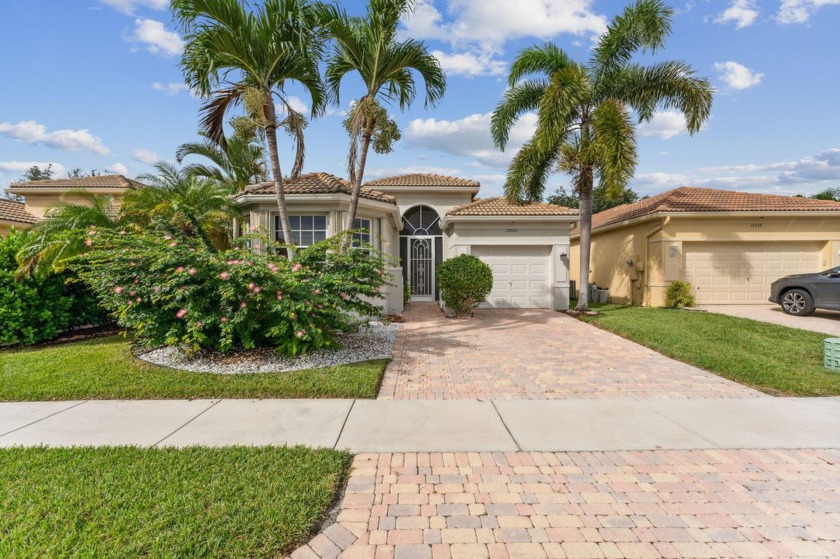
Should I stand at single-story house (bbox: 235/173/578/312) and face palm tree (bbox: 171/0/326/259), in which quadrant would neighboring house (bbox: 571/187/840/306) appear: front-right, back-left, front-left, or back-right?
back-left

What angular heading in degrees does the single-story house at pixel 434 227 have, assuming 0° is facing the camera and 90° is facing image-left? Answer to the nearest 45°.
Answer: approximately 0°

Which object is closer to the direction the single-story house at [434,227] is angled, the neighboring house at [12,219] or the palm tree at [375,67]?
the palm tree

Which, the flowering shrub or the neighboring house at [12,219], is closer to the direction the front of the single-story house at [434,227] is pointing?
the flowering shrub

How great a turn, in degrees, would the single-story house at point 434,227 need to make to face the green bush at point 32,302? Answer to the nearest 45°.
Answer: approximately 45° to its right

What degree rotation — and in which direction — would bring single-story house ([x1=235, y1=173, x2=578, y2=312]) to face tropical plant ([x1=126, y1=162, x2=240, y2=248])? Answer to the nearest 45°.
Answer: approximately 45° to its right

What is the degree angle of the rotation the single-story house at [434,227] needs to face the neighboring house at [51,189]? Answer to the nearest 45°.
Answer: approximately 90° to its right

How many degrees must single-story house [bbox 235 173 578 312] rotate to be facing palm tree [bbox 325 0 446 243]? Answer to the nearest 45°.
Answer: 0° — it already faces it

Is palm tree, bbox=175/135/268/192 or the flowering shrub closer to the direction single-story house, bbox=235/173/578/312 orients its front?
the flowering shrub

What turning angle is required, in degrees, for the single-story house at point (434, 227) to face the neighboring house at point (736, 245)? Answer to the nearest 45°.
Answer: approximately 90° to its left

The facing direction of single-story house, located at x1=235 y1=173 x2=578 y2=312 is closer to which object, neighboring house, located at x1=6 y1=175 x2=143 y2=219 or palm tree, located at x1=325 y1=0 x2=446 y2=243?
the palm tree
